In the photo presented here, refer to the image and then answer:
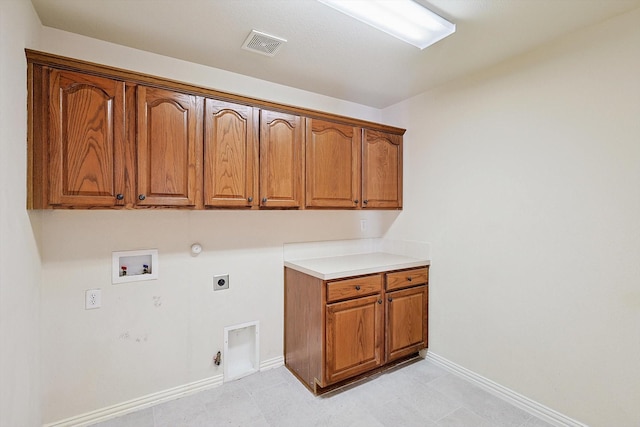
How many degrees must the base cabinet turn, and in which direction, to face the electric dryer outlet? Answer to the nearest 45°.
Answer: approximately 135° to its right

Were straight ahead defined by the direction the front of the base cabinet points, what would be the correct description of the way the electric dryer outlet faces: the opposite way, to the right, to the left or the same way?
the same way

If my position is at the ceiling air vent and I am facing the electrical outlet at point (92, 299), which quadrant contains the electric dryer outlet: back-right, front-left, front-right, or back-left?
front-right

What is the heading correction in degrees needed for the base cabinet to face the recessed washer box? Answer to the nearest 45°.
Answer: approximately 135° to its right

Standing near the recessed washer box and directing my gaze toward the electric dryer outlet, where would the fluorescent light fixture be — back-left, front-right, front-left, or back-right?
front-right

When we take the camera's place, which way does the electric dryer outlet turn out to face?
facing the viewer

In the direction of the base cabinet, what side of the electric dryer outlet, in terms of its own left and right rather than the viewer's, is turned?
left

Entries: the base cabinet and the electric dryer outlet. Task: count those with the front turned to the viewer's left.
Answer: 0

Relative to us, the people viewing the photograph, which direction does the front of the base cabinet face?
facing the viewer and to the right of the viewer
